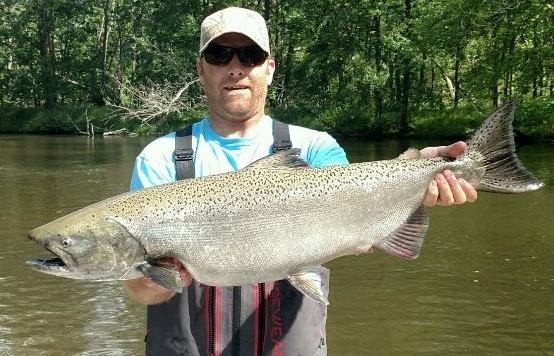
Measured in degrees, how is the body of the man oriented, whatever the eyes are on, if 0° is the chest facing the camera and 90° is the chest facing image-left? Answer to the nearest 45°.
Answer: approximately 0°

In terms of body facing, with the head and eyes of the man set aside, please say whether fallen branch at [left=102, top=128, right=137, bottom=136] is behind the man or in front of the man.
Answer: behind

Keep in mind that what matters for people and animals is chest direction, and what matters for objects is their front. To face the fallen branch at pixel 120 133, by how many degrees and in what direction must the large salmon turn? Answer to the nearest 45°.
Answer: approximately 90° to its right

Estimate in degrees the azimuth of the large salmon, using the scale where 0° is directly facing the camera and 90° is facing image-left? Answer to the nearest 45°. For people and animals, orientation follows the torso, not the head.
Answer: approximately 90°
